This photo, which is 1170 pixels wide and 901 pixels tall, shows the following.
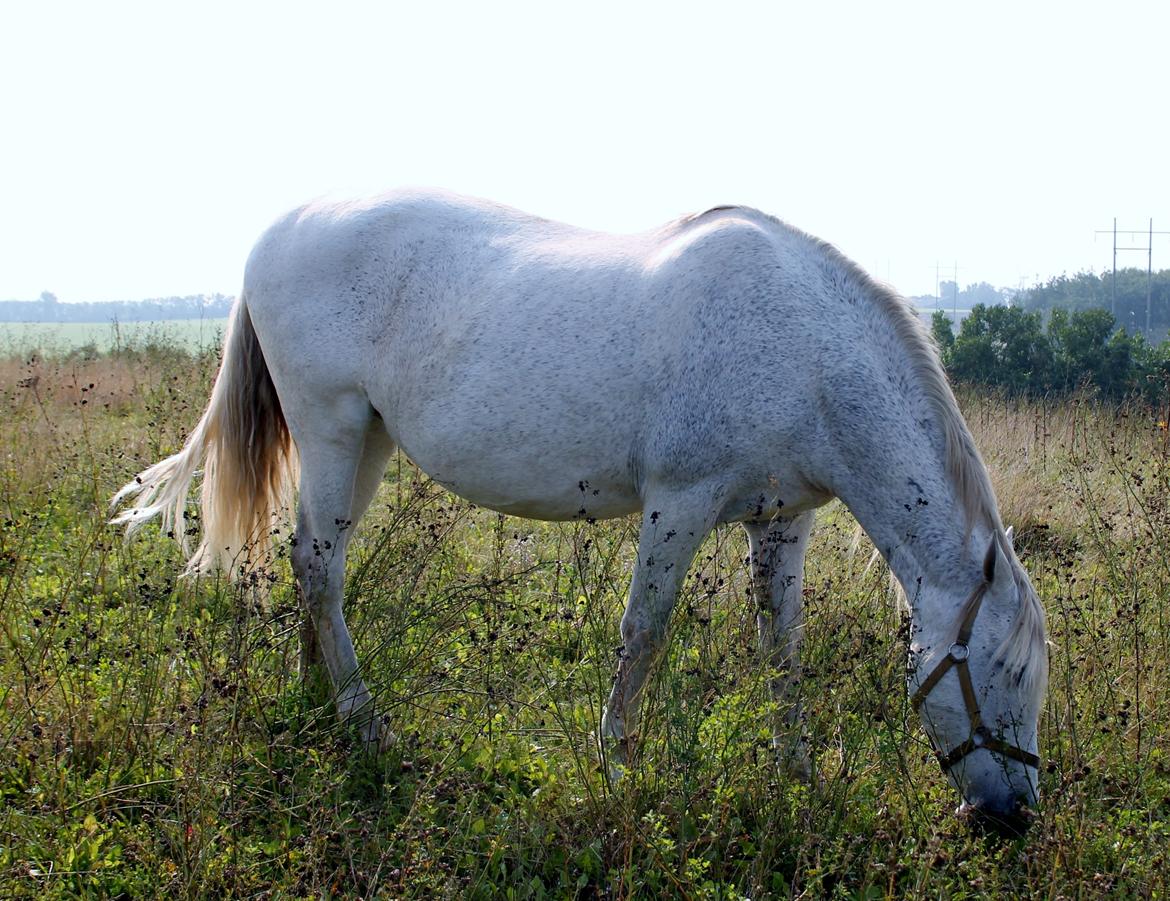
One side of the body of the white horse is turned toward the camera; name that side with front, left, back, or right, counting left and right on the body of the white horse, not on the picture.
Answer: right

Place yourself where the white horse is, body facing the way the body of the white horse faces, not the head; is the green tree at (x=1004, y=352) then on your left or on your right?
on your left

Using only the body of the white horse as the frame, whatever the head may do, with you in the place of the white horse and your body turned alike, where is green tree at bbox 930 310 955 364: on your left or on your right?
on your left
